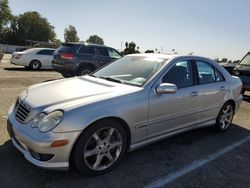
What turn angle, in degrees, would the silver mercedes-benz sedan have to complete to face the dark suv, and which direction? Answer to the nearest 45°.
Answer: approximately 135° to its right

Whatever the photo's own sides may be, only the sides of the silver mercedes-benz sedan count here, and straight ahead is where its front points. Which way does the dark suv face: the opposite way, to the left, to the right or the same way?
the opposite way

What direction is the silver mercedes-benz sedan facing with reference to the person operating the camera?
facing the viewer and to the left of the viewer

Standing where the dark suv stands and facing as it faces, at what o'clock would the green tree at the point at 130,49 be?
The green tree is roughly at 11 o'clock from the dark suv.

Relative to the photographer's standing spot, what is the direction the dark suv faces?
facing away from the viewer and to the right of the viewer

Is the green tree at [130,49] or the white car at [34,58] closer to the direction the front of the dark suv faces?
the green tree

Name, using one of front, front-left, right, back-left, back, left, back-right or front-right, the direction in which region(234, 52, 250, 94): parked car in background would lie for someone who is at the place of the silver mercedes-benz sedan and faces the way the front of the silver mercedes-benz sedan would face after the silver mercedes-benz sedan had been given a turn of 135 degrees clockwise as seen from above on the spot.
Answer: front-right

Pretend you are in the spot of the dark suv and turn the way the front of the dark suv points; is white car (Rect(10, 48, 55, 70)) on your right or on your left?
on your left

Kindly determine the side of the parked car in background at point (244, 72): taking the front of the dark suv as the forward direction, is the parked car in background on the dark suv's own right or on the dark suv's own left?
on the dark suv's own right
